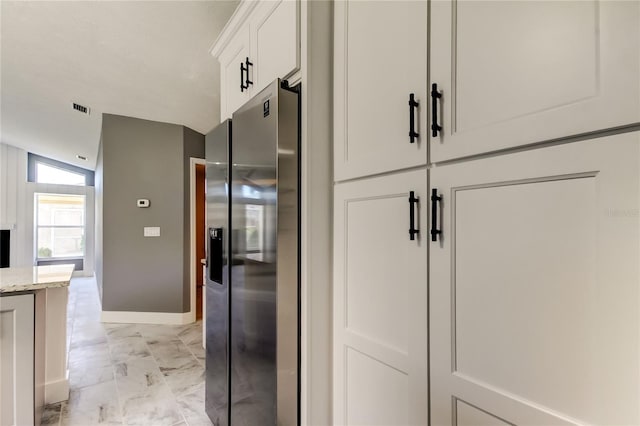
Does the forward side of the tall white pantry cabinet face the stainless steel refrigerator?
no

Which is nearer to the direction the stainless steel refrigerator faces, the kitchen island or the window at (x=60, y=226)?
the kitchen island

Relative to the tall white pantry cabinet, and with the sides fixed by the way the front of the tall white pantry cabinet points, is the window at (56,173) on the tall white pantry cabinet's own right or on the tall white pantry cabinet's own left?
on the tall white pantry cabinet's own right

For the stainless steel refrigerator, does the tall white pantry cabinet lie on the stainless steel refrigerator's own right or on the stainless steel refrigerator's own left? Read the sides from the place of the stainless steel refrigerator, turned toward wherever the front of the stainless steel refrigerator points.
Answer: on the stainless steel refrigerator's own left

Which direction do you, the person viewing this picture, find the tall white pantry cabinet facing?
facing the viewer and to the left of the viewer

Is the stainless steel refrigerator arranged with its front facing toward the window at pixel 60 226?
no

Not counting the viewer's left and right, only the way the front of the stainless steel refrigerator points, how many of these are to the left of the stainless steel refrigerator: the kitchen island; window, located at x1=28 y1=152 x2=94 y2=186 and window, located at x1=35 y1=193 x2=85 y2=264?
0

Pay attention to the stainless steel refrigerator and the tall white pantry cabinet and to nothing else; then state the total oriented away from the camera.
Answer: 0
